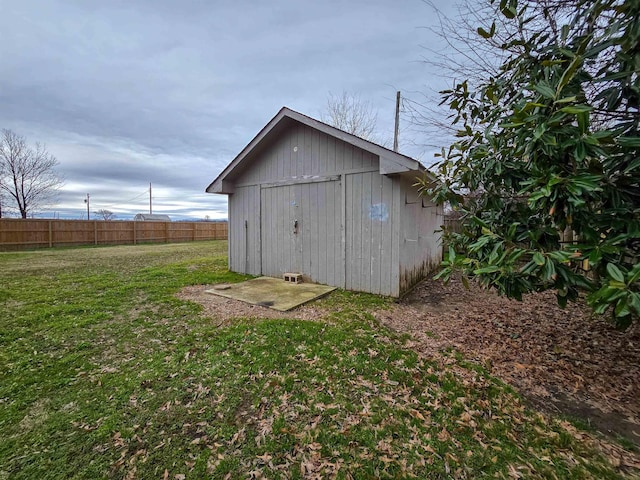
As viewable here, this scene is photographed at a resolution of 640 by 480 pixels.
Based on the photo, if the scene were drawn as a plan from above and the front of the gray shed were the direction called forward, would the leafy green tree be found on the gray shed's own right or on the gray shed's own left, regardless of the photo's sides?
on the gray shed's own left

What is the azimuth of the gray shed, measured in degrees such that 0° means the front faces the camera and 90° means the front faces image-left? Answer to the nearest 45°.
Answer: approximately 45°

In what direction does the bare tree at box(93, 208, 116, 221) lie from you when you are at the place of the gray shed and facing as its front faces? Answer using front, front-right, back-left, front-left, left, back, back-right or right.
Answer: right

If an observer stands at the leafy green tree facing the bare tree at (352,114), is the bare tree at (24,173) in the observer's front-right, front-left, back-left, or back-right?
front-left

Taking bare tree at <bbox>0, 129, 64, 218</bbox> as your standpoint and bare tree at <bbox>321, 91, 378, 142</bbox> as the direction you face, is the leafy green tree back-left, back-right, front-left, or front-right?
front-right

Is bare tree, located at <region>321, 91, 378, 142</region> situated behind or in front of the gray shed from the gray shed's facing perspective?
behind

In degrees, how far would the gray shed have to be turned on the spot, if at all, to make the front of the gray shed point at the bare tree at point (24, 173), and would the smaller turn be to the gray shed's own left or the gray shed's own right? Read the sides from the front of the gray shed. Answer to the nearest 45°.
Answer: approximately 90° to the gray shed's own right

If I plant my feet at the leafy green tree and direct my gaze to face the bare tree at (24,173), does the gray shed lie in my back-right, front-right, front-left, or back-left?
front-right

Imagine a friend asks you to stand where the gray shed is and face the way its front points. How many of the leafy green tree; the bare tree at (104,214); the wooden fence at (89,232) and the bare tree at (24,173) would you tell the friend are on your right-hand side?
3

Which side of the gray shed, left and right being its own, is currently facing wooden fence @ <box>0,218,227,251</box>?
right

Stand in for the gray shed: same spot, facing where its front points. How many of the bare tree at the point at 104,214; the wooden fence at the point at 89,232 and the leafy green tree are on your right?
2
